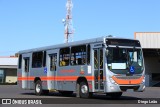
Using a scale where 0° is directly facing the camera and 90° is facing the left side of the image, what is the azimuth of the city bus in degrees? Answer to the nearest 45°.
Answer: approximately 315°
